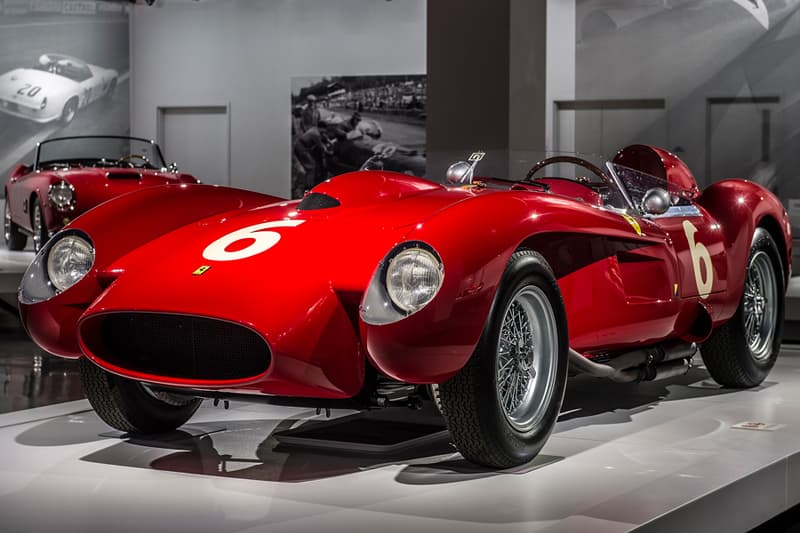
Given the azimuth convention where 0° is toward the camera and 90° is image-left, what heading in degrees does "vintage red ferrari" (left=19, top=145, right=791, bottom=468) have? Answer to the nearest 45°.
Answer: approximately 45°

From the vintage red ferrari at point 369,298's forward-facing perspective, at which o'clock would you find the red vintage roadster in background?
The red vintage roadster in background is roughly at 4 o'clock from the vintage red ferrari.
